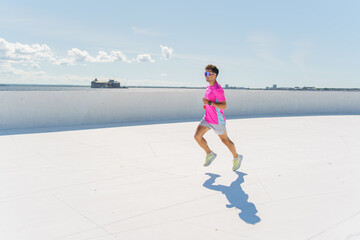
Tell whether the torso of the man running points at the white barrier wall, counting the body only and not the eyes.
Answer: no
